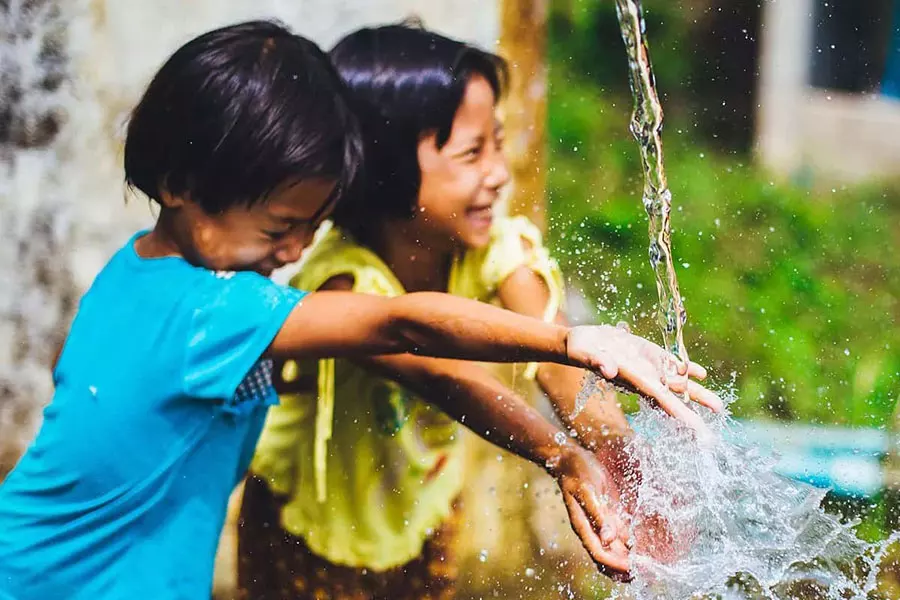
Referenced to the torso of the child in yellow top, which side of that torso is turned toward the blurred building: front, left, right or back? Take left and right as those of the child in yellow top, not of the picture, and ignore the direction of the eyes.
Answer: left

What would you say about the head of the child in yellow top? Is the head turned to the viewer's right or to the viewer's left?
to the viewer's right

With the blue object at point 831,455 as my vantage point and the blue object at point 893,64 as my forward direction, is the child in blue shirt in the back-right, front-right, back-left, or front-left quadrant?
back-left

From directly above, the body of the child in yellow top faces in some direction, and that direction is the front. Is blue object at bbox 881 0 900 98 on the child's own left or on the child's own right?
on the child's own left

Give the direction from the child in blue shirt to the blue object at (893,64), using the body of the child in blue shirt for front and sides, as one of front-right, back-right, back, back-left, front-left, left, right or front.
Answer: front-left

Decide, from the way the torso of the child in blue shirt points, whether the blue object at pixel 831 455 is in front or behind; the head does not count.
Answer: in front

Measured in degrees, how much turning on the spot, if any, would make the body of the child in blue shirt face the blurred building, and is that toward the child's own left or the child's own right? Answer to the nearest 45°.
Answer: approximately 45° to the child's own left

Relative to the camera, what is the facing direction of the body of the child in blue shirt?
to the viewer's right

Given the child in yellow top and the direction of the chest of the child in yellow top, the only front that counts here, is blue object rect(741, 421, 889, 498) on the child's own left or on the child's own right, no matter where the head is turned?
on the child's own left

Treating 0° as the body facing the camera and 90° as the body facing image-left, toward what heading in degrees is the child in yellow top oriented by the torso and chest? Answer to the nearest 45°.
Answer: approximately 315°

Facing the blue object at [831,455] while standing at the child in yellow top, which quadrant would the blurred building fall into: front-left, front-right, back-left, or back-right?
front-left

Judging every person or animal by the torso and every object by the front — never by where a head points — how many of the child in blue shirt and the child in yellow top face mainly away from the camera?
0
